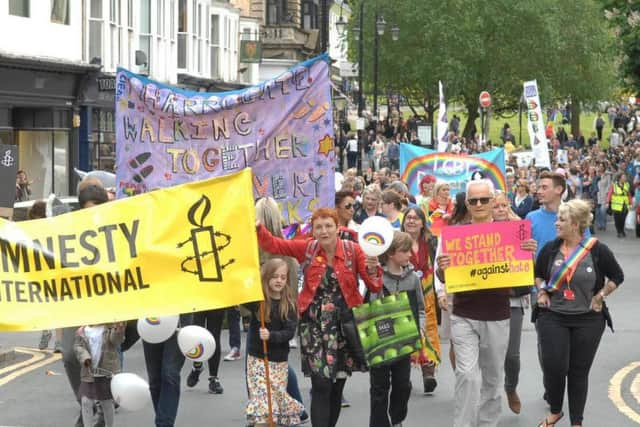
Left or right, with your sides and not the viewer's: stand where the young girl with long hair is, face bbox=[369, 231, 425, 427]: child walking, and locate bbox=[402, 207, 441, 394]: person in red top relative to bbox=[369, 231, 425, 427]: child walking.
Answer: left

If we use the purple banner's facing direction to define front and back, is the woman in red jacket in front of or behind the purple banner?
in front

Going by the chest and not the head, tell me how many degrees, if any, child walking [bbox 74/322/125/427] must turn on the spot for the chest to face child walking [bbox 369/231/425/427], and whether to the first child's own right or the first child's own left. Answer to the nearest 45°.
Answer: approximately 90° to the first child's own left

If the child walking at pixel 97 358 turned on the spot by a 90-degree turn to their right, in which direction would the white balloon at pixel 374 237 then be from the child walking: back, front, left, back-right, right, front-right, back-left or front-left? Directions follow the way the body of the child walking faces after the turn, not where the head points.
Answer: back

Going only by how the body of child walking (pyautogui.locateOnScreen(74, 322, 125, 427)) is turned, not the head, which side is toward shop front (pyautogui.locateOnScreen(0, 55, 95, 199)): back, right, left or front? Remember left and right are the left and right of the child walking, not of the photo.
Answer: back

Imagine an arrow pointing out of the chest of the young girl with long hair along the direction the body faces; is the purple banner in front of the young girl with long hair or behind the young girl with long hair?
behind

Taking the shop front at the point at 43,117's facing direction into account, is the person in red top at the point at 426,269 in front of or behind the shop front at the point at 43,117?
in front

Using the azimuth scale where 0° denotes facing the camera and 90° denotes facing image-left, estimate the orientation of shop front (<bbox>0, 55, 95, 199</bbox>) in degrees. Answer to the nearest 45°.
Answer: approximately 315°
